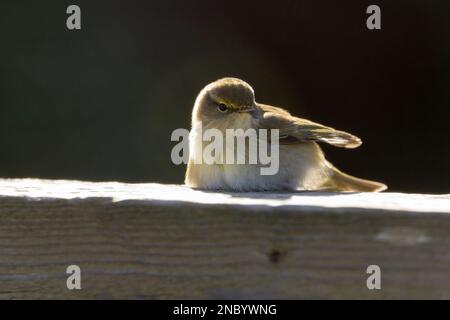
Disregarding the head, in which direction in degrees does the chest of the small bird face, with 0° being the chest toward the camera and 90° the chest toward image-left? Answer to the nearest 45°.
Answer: approximately 90°
